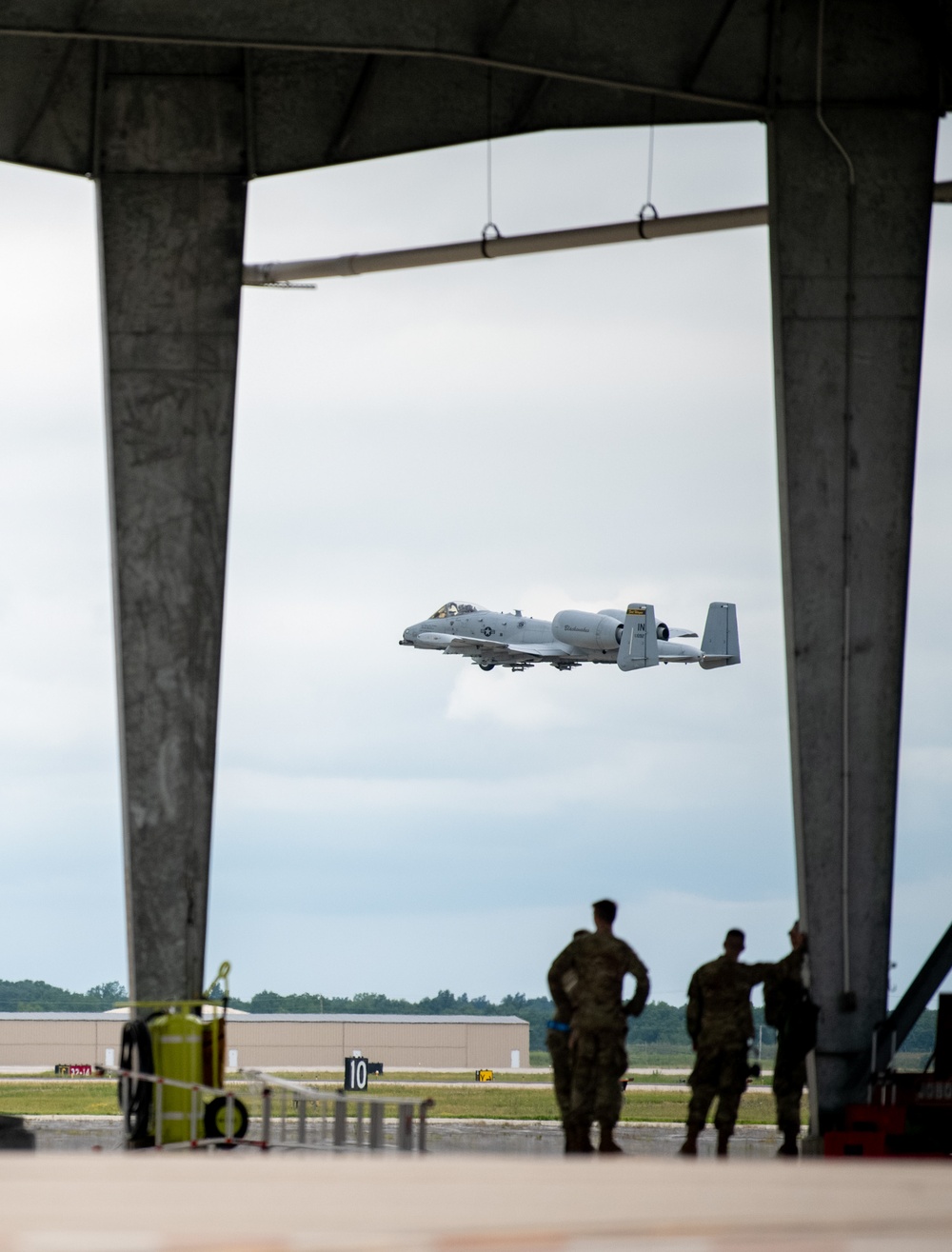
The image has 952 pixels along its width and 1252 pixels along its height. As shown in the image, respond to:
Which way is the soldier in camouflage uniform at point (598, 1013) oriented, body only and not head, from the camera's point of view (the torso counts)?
away from the camera

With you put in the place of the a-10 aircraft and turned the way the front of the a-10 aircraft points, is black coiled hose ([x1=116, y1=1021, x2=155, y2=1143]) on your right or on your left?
on your left

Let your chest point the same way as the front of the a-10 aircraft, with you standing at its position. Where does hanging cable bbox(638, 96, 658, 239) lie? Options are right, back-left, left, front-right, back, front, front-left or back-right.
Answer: back-left

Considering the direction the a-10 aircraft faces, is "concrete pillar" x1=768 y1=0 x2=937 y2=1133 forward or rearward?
rearward

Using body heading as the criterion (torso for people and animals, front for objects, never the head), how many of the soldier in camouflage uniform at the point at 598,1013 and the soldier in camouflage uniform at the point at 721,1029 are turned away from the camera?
2

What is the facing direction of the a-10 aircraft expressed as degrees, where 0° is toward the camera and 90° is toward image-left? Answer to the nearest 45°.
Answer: approximately 135°

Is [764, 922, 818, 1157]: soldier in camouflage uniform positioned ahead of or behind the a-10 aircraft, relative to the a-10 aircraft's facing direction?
behind

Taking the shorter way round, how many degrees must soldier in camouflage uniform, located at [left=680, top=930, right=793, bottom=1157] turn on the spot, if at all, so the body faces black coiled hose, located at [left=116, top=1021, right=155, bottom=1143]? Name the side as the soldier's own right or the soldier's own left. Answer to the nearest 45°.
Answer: approximately 90° to the soldier's own left

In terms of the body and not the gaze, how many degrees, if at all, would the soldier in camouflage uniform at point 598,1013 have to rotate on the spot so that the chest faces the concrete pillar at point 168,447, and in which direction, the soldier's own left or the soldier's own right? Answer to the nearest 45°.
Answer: approximately 45° to the soldier's own left

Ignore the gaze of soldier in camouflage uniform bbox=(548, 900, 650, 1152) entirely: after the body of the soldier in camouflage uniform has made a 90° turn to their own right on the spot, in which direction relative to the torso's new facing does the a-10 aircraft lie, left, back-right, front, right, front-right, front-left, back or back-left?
left

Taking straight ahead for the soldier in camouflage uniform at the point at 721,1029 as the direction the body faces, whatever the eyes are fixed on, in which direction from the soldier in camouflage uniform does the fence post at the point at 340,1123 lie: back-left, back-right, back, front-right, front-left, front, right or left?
left

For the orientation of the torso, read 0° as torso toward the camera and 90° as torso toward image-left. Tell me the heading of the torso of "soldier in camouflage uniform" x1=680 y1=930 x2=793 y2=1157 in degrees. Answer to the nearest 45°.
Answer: approximately 180°

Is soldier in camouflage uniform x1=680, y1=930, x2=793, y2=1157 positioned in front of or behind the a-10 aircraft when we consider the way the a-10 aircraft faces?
behind
